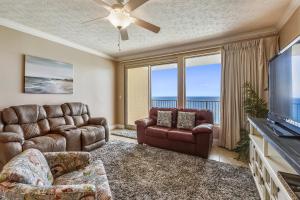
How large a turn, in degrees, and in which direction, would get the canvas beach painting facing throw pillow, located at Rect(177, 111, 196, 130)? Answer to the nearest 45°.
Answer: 0° — it already faces it

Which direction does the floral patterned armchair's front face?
to the viewer's right

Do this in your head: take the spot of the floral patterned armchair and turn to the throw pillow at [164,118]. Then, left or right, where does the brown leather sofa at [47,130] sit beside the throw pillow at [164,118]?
left

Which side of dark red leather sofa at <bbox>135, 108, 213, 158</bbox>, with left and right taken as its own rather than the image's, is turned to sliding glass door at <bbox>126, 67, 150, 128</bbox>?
right

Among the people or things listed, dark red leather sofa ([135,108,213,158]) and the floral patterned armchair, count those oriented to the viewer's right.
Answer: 1

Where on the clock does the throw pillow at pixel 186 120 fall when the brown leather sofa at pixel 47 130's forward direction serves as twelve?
The throw pillow is roughly at 11 o'clock from the brown leather sofa.

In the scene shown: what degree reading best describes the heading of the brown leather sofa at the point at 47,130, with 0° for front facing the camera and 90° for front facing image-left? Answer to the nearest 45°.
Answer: approximately 315°
